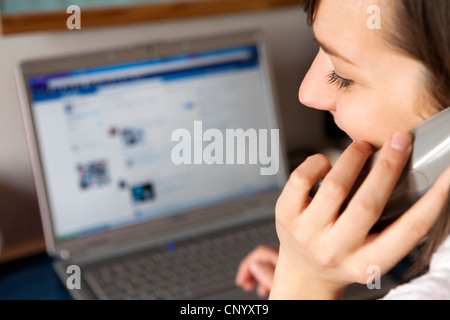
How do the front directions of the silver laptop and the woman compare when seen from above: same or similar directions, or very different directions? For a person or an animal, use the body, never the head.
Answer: very different directions

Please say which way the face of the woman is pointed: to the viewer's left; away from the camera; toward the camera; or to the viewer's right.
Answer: to the viewer's left

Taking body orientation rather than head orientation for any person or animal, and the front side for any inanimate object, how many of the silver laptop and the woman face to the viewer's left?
1

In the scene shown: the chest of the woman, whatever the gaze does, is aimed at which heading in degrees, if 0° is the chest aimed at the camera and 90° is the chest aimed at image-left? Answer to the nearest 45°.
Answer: approximately 90°

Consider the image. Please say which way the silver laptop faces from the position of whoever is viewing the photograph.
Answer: facing the viewer and to the right of the viewer
